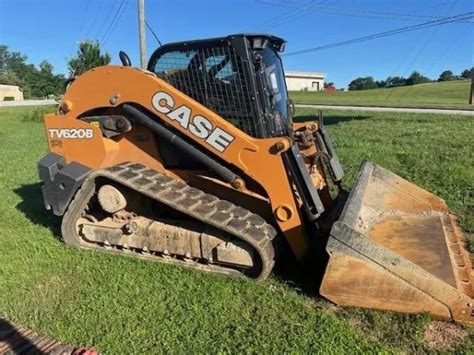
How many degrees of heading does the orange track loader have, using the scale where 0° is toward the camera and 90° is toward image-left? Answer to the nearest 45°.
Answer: approximately 315°

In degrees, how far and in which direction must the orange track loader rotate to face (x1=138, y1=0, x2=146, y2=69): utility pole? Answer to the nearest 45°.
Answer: approximately 135° to its left

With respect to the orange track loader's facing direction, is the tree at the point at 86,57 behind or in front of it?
behind
